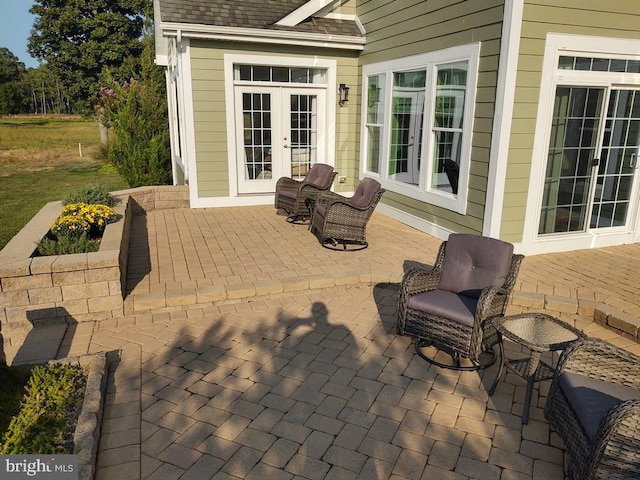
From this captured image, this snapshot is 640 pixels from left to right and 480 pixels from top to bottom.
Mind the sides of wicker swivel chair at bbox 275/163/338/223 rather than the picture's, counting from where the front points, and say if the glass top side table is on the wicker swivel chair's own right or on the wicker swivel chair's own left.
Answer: on the wicker swivel chair's own left

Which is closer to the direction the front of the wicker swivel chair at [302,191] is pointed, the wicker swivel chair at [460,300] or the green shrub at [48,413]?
the green shrub

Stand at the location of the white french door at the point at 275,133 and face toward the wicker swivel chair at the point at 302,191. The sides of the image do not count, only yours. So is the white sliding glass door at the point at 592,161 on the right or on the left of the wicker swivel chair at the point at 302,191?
left

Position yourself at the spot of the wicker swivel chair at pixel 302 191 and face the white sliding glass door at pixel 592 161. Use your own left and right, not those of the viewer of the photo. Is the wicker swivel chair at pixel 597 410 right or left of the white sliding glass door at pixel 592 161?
right

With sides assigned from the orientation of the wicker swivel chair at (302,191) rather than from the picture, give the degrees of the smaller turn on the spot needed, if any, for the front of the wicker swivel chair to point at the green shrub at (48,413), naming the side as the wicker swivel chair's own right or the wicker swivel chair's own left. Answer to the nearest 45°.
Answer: approximately 45° to the wicker swivel chair's own left

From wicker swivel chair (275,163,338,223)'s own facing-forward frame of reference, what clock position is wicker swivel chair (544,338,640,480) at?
wicker swivel chair (544,338,640,480) is roughly at 10 o'clock from wicker swivel chair (275,163,338,223).

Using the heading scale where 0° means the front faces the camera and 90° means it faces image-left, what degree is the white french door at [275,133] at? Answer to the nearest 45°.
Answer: approximately 0°

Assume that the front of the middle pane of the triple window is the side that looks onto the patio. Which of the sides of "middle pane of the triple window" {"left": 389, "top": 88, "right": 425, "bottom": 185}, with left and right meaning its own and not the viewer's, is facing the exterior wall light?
right

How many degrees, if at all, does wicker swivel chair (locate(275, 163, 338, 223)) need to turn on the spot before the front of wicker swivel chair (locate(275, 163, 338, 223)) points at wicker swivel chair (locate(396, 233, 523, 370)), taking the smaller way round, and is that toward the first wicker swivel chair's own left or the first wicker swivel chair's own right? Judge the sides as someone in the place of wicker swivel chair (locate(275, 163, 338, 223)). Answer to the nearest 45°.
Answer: approximately 45° to the first wicker swivel chair's own left

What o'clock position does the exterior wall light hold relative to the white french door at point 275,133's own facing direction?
The exterior wall light is roughly at 9 o'clock from the white french door.
